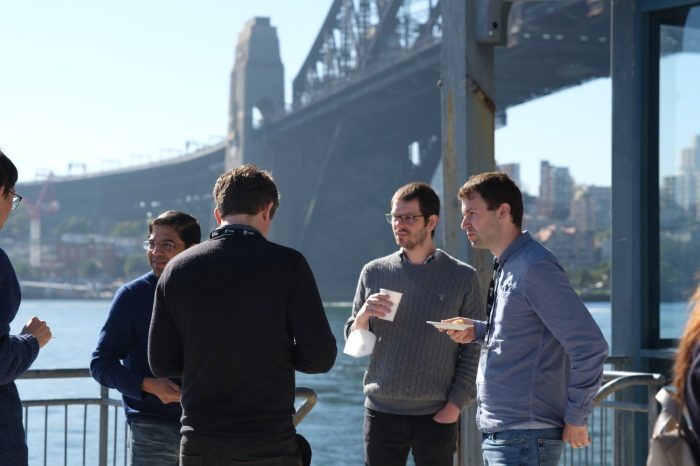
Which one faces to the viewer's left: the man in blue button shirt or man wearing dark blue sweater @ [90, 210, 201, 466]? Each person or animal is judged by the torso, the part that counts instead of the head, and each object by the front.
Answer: the man in blue button shirt

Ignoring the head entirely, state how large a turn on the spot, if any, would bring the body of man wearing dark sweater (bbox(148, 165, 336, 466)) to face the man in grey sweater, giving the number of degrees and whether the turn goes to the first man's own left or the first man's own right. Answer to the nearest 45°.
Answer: approximately 45° to the first man's own right

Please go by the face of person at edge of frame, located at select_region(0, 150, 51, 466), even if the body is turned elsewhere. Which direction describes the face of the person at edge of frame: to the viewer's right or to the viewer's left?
to the viewer's right

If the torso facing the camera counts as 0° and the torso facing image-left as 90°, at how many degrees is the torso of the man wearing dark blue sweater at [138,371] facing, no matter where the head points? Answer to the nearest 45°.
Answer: approximately 315°

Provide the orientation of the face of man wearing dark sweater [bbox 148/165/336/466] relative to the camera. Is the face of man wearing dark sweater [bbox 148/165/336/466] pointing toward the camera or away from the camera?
away from the camera

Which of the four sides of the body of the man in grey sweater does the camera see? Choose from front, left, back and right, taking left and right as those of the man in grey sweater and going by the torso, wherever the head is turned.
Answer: front

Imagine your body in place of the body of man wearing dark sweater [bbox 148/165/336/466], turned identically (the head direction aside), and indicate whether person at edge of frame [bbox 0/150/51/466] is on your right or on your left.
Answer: on your left

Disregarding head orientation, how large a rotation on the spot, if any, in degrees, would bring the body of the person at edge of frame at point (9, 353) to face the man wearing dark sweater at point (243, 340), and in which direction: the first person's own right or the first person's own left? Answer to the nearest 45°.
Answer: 0° — they already face them

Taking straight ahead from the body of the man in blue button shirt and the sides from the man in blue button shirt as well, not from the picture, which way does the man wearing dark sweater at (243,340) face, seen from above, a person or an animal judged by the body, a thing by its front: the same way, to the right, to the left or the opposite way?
to the right

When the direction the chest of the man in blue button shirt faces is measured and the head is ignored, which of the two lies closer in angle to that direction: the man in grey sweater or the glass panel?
the man in grey sweater

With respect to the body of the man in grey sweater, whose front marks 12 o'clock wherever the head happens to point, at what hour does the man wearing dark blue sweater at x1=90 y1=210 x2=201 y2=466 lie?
The man wearing dark blue sweater is roughly at 2 o'clock from the man in grey sweater.

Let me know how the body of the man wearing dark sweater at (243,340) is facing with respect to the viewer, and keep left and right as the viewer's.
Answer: facing away from the viewer

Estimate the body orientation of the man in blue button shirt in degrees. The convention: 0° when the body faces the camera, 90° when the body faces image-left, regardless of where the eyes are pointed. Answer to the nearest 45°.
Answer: approximately 90°

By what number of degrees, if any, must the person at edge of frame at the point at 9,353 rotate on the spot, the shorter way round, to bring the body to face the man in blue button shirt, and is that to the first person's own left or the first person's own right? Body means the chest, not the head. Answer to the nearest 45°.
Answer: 0° — they already face them

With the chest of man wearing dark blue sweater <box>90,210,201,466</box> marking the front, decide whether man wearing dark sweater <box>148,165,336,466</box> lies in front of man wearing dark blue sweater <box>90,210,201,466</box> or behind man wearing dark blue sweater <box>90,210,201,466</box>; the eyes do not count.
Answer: in front
